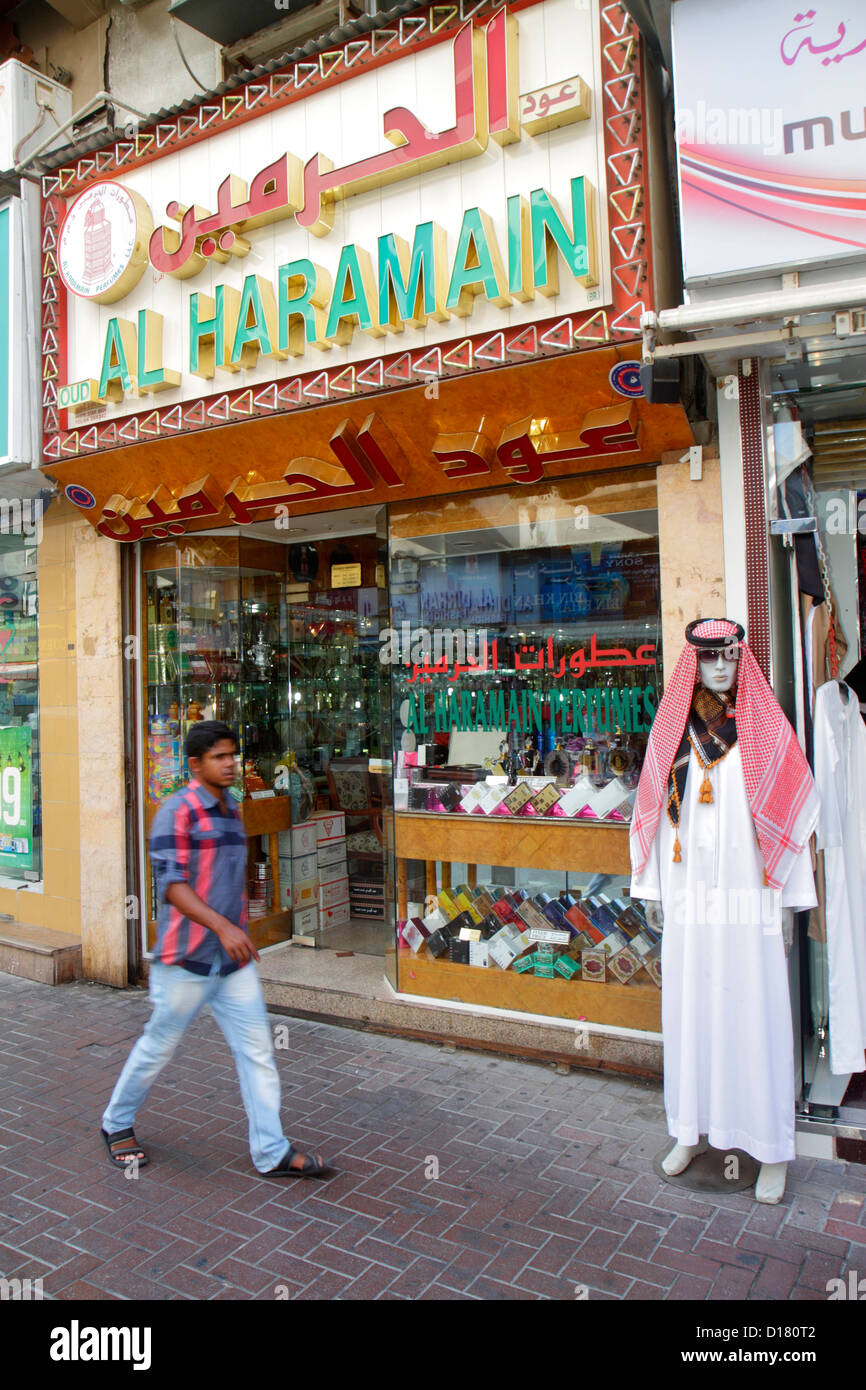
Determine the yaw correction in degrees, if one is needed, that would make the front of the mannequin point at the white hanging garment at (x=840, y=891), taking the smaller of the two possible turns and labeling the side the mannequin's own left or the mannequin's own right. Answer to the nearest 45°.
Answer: approximately 135° to the mannequin's own left

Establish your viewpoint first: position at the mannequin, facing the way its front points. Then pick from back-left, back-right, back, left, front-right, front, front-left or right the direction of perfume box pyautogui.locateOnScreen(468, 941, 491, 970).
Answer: back-right

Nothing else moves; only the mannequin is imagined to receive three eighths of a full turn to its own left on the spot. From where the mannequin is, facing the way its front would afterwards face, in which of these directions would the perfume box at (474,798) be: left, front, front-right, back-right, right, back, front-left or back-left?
left

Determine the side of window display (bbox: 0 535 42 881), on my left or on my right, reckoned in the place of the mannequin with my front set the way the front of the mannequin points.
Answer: on my right

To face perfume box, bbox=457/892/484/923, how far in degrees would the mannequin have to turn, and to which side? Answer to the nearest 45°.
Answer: approximately 135° to its right

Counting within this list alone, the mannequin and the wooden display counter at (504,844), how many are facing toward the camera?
2

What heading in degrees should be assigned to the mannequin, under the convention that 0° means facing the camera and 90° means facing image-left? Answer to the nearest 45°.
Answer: approximately 0°

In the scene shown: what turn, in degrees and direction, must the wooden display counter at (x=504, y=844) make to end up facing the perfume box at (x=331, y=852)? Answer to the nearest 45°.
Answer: approximately 135° to its right

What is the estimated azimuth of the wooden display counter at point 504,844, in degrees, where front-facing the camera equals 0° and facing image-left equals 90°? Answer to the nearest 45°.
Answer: approximately 0°
